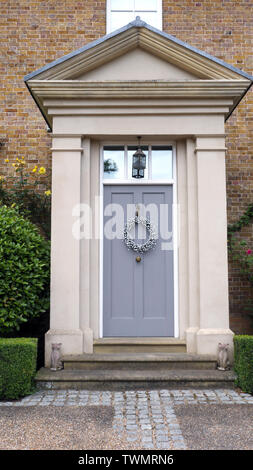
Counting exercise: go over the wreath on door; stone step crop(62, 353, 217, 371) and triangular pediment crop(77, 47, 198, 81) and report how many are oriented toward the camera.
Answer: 3

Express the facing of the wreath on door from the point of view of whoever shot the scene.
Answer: facing the viewer

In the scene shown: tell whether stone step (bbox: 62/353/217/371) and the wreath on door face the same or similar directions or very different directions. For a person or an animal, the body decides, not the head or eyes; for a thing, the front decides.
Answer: same or similar directions

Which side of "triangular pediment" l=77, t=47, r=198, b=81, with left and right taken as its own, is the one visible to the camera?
front

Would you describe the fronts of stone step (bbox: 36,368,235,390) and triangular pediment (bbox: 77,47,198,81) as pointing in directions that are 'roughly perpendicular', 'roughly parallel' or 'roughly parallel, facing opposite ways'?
roughly parallel

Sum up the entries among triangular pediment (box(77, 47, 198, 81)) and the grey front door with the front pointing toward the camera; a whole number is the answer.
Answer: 2
